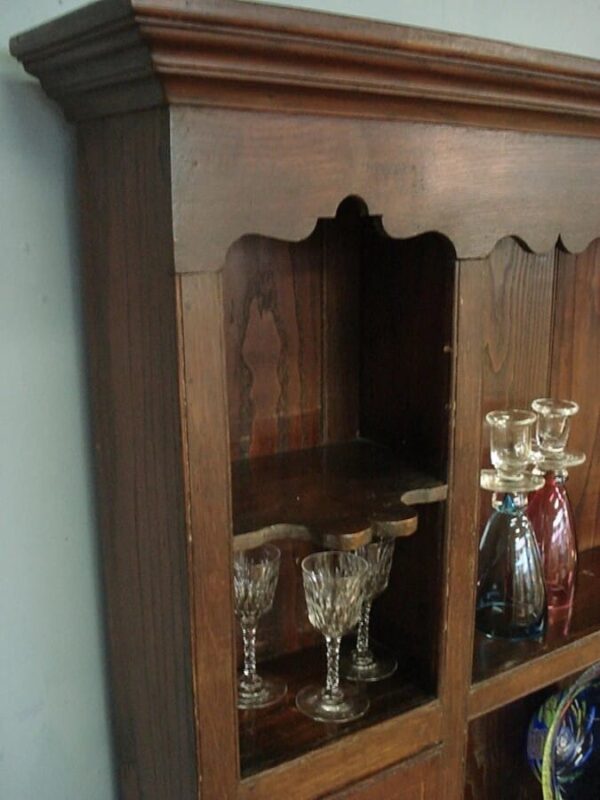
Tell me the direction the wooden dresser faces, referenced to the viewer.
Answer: facing the viewer and to the right of the viewer
